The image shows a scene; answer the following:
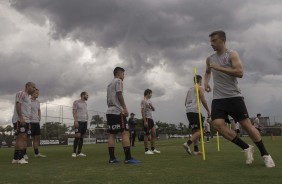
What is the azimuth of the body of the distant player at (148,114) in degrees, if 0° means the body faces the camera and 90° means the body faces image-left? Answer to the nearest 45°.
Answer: approximately 315°

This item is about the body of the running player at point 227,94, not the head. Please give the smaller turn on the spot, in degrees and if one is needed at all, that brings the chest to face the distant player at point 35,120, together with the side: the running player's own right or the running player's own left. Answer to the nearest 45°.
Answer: approximately 90° to the running player's own right

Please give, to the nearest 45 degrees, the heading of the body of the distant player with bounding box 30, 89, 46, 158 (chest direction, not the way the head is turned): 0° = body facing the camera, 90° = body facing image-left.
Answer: approximately 315°

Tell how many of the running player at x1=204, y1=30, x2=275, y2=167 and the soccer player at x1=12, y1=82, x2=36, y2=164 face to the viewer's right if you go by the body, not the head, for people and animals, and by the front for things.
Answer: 1

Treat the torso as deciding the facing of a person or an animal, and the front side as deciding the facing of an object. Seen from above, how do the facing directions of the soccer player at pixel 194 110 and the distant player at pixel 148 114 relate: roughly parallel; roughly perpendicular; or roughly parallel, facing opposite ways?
roughly perpendicular

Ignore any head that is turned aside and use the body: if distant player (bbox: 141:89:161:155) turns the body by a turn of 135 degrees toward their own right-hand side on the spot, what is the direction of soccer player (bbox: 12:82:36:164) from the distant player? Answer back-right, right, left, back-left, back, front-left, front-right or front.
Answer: front-left
